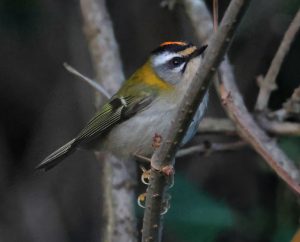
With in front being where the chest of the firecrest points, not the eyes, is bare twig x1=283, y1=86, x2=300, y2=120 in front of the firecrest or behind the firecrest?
in front

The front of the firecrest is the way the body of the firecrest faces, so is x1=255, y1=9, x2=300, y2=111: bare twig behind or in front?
in front

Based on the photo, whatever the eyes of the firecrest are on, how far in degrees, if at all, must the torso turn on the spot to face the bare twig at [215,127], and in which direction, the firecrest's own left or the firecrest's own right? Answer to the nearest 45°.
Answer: approximately 45° to the firecrest's own left

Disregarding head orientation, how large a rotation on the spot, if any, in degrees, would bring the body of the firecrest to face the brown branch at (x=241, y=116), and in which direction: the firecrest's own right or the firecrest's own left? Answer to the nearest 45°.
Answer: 0° — it already faces it

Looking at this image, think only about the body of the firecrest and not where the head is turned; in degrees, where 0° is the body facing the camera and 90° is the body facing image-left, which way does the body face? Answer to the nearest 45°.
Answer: approximately 270°
